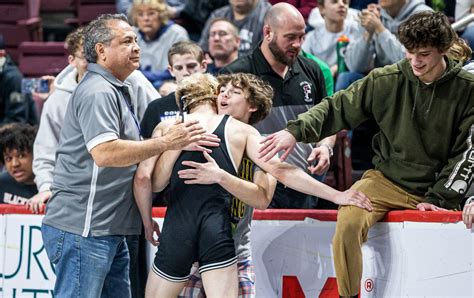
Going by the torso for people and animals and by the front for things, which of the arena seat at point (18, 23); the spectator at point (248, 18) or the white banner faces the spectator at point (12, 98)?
the arena seat

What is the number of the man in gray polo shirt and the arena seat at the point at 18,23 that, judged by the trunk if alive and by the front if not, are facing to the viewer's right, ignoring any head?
1

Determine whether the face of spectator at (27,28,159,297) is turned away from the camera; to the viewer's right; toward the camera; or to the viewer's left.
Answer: to the viewer's right

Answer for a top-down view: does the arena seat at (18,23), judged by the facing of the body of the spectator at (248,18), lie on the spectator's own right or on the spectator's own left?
on the spectator's own right

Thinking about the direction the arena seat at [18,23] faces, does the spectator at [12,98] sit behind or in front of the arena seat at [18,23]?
in front

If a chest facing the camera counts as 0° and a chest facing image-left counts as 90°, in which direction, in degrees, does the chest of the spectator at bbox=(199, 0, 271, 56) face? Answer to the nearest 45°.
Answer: approximately 0°

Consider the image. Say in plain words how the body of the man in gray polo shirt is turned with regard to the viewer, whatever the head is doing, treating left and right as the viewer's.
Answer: facing to the right of the viewer

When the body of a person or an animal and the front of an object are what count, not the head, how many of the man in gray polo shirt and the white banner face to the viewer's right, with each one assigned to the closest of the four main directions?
1

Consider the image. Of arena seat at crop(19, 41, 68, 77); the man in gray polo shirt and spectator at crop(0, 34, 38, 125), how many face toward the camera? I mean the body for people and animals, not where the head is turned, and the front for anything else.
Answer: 2

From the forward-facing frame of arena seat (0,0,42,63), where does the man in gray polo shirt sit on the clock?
The man in gray polo shirt is roughly at 12 o'clock from the arena seat.

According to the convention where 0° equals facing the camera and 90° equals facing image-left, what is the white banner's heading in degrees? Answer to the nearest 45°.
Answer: approximately 0°
